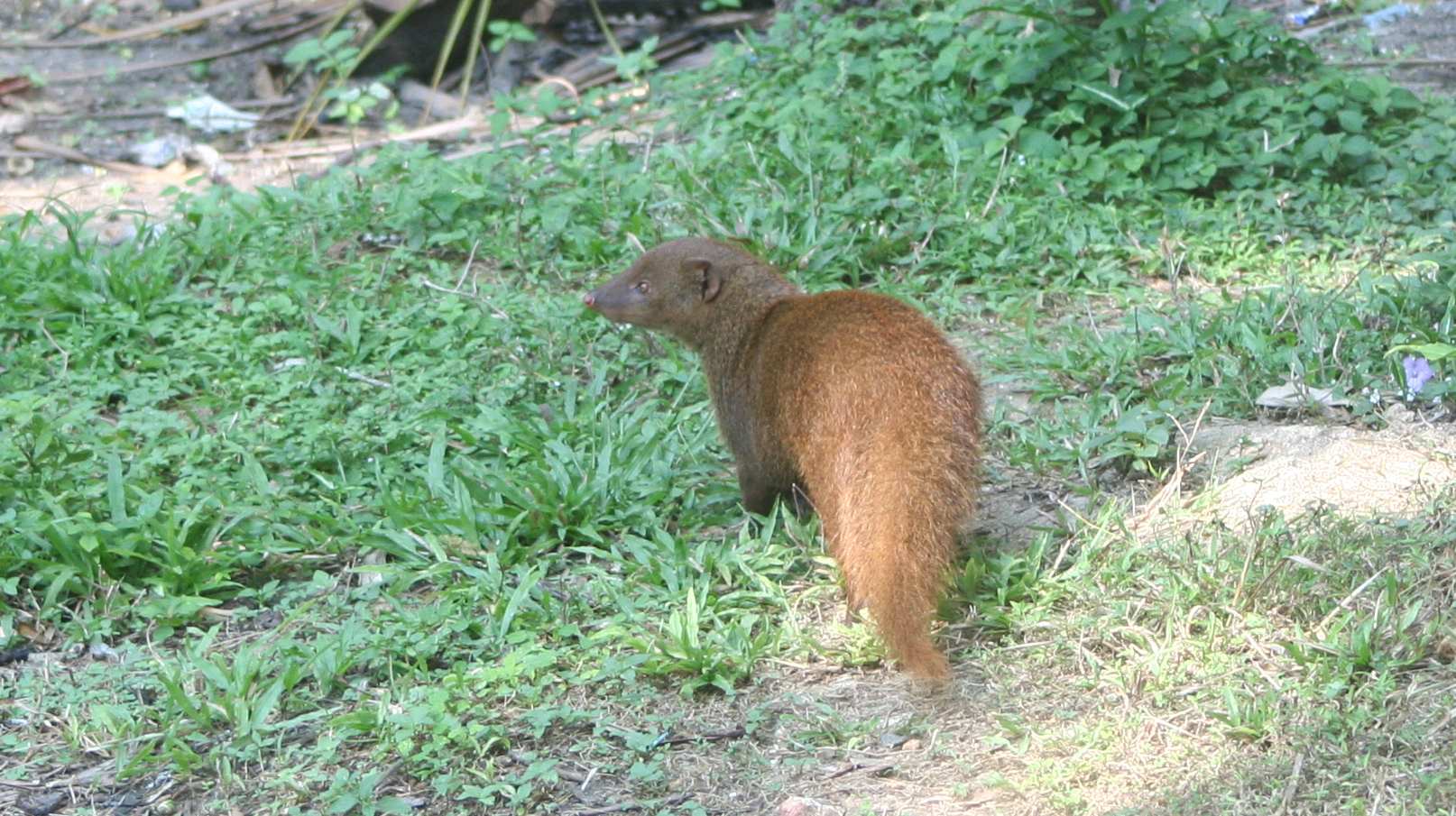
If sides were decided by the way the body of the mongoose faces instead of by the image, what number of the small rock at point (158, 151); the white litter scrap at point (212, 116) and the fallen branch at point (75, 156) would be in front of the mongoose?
3

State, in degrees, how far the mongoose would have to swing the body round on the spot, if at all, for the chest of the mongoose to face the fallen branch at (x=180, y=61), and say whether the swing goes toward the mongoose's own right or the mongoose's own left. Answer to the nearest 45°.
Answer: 0° — it already faces it

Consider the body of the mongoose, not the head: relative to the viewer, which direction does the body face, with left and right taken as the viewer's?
facing away from the viewer and to the left of the viewer

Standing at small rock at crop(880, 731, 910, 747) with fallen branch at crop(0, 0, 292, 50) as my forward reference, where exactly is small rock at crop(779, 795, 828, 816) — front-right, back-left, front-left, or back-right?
back-left

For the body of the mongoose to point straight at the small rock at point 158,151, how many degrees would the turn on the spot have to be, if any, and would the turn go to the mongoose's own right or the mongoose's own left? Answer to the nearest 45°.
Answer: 0° — it already faces it

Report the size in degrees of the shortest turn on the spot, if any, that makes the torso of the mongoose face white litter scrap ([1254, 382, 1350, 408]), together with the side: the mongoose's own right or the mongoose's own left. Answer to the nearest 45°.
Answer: approximately 90° to the mongoose's own right

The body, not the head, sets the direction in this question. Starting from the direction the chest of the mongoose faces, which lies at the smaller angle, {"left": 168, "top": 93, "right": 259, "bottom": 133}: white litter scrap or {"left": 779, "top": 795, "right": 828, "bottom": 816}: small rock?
the white litter scrap

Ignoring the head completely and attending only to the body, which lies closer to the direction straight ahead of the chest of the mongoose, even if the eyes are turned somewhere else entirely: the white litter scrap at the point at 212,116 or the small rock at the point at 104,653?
the white litter scrap
